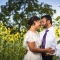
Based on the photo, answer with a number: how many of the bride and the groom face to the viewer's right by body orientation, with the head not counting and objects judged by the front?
1

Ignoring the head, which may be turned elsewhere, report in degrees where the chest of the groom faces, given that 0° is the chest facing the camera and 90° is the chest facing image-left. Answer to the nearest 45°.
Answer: approximately 45°

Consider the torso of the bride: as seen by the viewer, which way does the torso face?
to the viewer's right

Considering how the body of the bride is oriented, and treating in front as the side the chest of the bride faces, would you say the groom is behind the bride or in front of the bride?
in front
